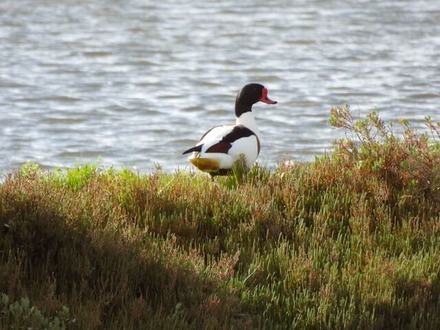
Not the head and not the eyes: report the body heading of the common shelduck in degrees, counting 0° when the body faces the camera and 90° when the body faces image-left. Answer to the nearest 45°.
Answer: approximately 270°
